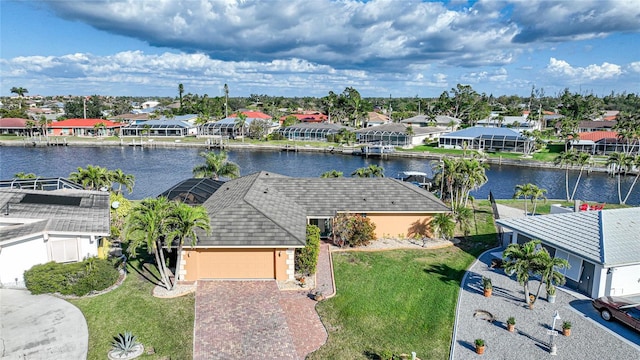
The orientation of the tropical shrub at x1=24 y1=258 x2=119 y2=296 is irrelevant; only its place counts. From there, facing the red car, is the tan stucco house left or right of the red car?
left

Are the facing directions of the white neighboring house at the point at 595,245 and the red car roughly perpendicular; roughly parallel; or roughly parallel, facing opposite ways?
roughly perpendicular

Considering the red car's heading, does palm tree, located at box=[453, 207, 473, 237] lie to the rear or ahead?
ahead

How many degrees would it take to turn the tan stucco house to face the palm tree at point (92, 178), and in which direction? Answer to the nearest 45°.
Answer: approximately 135° to its right

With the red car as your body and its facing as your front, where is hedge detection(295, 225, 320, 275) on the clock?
The hedge is roughly at 10 o'clock from the red car.

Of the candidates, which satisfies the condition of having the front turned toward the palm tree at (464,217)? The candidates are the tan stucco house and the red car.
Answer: the red car

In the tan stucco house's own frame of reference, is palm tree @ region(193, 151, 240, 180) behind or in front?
behind

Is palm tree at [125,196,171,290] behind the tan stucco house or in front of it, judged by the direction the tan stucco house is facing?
in front

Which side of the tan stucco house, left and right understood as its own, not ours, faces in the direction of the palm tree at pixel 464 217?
left

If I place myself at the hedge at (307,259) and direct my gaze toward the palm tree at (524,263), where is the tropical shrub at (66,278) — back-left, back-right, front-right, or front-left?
back-right

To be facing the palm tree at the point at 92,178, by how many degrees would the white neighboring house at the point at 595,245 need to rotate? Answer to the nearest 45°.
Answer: approximately 45° to its right

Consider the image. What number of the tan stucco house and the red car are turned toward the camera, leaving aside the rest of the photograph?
1

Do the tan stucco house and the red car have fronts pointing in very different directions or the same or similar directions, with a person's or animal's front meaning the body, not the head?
very different directions

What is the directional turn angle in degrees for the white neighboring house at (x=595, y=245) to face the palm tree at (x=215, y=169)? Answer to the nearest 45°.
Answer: approximately 45° to its right
